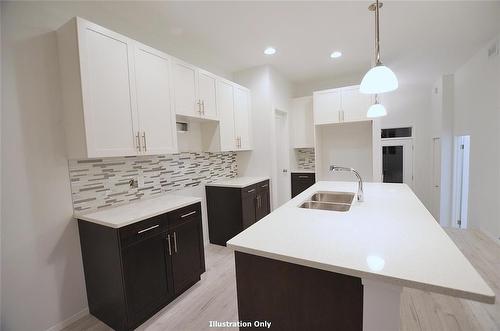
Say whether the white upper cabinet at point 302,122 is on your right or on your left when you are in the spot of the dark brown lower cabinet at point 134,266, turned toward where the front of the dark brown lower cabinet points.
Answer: on your left

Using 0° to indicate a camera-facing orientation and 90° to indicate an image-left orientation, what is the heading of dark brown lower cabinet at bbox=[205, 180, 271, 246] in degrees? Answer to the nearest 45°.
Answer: approximately 315°

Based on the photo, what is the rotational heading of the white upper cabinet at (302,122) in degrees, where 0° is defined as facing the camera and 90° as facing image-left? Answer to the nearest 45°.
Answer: approximately 0°

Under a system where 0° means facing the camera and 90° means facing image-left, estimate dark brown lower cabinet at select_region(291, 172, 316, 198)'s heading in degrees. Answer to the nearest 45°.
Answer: approximately 0°

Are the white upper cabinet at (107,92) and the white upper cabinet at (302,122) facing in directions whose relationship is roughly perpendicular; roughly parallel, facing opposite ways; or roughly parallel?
roughly perpendicular

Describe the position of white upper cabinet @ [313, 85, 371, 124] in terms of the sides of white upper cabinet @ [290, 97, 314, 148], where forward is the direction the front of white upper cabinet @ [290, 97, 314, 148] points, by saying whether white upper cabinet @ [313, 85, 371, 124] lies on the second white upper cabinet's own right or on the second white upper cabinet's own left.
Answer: on the second white upper cabinet's own left

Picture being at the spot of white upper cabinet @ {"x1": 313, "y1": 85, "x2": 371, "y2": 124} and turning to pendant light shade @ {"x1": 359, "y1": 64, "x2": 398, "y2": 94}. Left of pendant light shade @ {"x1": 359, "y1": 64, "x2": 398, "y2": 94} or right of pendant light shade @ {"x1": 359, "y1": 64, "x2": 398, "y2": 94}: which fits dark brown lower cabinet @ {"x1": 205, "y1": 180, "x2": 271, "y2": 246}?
right

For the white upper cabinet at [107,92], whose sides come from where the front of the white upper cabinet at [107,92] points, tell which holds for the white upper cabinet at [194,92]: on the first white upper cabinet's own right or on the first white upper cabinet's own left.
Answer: on the first white upper cabinet's own left

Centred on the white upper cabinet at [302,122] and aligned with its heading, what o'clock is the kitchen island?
The kitchen island is roughly at 12 o'clock from the white upper cabinet.

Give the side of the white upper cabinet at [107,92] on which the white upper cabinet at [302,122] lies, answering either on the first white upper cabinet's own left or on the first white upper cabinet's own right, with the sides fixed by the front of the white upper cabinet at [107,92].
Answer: on the first white upper cabinet's own left

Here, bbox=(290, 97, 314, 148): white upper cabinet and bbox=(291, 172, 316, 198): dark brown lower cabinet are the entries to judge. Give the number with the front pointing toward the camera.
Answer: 2
